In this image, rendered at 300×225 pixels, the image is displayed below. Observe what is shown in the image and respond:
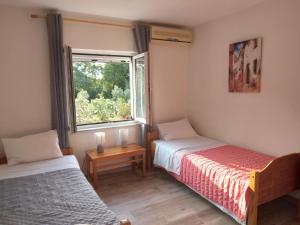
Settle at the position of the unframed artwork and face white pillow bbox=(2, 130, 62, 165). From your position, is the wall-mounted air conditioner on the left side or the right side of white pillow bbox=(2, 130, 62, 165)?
right

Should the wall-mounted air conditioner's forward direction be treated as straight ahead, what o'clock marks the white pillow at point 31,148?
The white pillow is roughly at 3 o'clock from the wall-mounted air conditioner.

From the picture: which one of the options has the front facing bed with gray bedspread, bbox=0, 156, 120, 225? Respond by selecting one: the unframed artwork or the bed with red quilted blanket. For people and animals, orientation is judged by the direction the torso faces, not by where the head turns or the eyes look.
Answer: the unframed artwork

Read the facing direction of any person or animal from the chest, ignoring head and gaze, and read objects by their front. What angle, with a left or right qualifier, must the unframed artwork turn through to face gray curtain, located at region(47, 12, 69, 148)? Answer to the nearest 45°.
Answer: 0° — it already faces it

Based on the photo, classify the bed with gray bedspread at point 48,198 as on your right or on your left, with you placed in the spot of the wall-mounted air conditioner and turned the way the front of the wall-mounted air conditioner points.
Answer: on your right

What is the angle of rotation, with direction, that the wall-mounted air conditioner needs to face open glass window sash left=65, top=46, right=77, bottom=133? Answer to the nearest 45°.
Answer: approximately 90° to its right

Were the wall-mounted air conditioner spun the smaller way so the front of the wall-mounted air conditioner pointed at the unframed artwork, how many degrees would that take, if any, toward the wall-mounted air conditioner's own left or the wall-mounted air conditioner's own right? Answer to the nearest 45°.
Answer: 0° — it already faces it

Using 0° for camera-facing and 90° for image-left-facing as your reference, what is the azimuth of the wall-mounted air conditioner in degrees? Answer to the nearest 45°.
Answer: approximately 315°

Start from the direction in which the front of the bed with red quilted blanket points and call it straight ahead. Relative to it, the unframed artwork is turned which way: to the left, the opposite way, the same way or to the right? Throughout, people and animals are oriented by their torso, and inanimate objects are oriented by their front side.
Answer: to the right

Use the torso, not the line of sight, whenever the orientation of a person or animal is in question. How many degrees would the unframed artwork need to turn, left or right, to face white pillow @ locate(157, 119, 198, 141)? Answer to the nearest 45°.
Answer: approximately 45° to its right

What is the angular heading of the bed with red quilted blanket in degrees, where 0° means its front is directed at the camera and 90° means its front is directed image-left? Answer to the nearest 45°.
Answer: approximately 315°

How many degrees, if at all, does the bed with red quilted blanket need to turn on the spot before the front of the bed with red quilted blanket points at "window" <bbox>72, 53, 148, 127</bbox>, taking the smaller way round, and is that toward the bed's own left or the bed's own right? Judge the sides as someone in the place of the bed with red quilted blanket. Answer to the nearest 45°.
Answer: approximately 180°

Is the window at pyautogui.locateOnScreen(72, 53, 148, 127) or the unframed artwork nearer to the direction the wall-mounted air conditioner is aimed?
the unframed artwork
